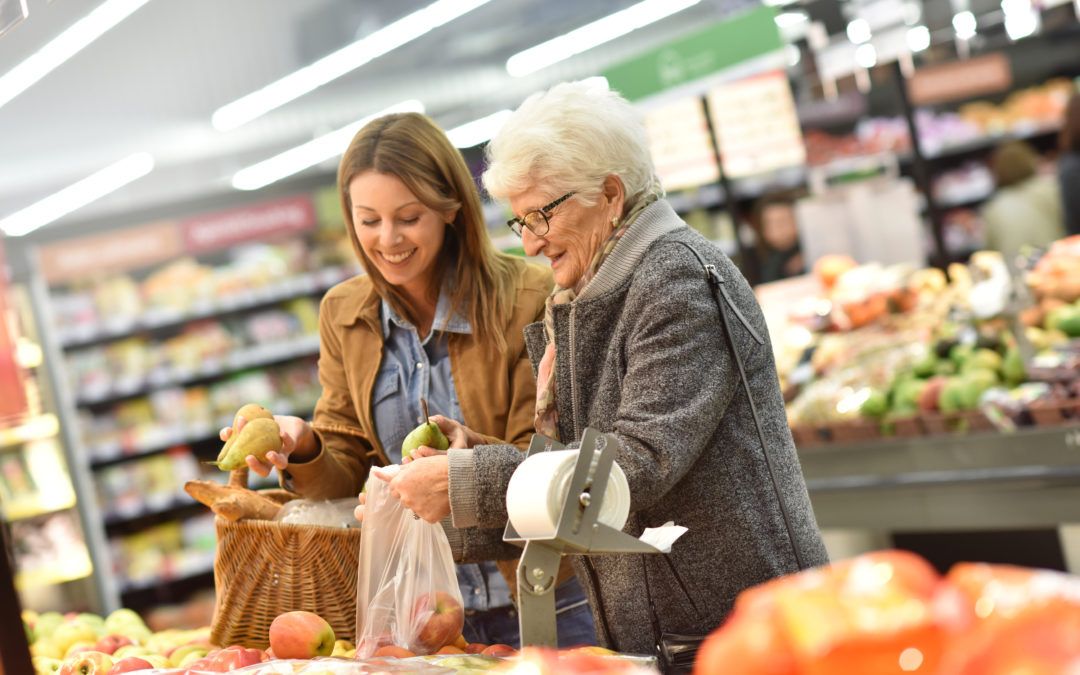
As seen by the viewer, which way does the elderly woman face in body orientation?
to the viewer's left

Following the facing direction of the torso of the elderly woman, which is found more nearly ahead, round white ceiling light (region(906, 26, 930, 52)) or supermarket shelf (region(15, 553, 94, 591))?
the supermarket shelf

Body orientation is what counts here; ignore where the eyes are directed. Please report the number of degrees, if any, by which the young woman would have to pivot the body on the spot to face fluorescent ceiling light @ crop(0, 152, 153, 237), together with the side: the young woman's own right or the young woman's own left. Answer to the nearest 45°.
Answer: approximately 135° to the young woman's own right

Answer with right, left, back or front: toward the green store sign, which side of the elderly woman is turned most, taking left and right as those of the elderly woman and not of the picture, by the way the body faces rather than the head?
right

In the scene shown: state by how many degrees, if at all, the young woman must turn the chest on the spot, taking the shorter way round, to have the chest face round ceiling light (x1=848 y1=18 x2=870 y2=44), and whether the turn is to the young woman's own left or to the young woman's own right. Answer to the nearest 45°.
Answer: approximately 180°

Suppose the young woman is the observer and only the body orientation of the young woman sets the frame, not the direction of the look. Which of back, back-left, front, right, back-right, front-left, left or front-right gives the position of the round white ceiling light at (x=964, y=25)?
back

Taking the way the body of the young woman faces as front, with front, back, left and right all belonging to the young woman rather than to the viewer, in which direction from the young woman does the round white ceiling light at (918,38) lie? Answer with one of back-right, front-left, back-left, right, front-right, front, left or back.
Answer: back

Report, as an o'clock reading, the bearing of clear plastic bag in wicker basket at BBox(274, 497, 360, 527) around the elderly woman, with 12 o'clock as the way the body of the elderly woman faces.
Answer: The clear plastic bag in wicker basket is roughly at 1 o'clock from the elderly woman.

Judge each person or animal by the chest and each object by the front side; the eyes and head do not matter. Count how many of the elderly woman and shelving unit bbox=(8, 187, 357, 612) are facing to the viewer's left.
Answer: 1
